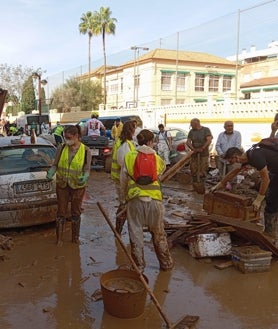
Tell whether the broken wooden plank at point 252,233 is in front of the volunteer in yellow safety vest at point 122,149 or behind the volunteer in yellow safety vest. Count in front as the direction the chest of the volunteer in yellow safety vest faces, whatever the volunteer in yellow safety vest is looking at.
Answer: in front

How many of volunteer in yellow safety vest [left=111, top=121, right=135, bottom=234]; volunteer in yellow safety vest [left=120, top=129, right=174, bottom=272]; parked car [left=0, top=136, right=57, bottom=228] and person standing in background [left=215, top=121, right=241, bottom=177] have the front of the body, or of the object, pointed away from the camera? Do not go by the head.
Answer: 2

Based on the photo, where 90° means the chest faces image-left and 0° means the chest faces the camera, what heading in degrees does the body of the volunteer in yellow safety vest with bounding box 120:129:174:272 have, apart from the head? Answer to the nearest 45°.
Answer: approximately 180°

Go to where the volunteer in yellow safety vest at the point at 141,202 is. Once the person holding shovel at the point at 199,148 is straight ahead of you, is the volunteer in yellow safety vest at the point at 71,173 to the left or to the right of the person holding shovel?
left

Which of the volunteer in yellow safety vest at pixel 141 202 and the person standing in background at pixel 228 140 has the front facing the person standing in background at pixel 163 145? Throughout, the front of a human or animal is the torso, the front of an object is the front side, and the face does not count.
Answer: the volunteer in yellow safety vest

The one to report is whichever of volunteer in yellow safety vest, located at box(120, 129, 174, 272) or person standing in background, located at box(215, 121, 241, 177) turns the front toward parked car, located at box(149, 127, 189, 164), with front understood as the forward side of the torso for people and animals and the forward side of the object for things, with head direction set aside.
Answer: the volunteer in yellow safety vest

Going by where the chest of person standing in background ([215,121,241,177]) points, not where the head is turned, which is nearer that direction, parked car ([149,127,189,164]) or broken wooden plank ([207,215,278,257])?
the broken wooden plank

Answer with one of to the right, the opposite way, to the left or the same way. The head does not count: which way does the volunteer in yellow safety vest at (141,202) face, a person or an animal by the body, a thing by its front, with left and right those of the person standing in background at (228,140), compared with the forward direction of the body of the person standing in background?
the opposite way

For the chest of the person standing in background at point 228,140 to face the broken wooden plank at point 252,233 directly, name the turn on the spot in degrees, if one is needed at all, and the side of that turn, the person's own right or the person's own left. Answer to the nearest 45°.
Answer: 0° — they already face it
